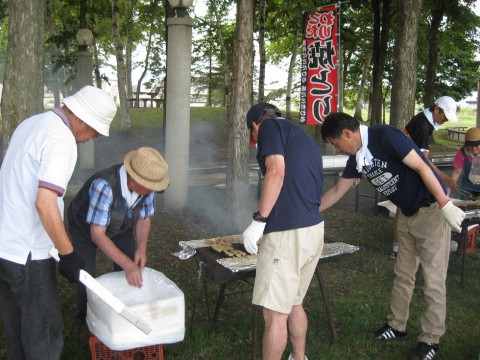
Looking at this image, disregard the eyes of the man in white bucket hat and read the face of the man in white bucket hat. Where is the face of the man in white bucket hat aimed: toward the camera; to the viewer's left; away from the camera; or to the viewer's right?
to the viewer's right

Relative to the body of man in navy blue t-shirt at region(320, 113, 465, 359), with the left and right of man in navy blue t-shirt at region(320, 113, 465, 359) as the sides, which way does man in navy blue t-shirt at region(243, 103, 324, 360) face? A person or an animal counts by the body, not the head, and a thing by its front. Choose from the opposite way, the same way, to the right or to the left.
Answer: to the right

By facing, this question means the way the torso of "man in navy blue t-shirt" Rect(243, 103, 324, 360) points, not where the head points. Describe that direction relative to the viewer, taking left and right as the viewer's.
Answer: facing away from the viewer and to the left of the viewer

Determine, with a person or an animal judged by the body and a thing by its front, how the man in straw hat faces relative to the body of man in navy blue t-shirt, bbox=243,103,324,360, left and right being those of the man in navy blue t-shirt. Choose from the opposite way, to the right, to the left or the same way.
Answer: the opposite way

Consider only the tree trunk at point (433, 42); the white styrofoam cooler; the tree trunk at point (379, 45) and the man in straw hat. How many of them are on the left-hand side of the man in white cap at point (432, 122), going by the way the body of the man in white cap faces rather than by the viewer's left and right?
2

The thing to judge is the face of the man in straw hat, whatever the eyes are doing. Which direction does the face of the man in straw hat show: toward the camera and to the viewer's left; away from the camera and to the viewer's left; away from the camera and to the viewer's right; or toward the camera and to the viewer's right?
toward the camera and to the viewer's right

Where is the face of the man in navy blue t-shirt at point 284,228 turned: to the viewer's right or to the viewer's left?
to the viewer's left

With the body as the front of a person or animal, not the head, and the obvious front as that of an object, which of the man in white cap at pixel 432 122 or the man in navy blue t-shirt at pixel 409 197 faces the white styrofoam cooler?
the man in navy blue t-shirt

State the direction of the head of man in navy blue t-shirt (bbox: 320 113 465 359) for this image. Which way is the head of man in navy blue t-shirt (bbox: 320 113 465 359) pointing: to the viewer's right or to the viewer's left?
to the viewer's left
